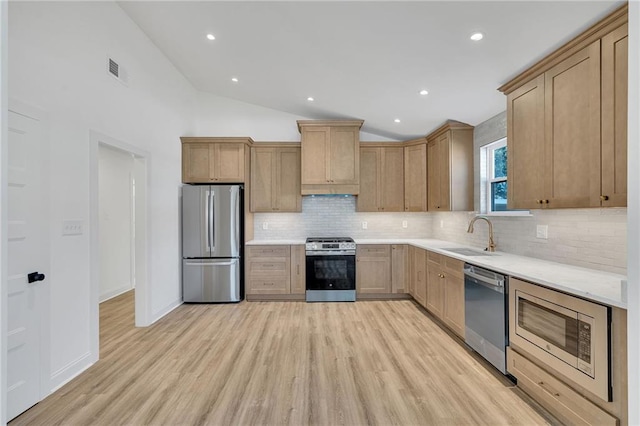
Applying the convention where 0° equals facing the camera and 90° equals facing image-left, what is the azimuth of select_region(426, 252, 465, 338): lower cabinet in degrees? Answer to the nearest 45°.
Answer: approximately 45°

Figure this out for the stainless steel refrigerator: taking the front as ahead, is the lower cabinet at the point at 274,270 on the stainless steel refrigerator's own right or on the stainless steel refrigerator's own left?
on the stainless steel refrigerator's own left

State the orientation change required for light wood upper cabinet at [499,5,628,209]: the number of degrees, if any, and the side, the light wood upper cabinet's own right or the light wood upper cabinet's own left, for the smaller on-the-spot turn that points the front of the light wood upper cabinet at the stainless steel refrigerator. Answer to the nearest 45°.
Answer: approximately 45° to the light wood upper cabinet's own right

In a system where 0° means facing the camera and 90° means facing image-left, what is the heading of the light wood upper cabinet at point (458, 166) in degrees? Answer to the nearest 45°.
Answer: approximately 45°

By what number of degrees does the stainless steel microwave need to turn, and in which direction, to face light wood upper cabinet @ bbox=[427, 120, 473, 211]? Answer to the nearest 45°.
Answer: approximately 90° to its right

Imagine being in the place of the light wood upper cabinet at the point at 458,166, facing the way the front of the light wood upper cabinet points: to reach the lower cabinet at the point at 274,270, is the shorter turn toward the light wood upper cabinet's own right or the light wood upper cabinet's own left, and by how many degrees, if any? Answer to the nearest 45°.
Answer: approximately 45° to the light wood upper cabinet's own right

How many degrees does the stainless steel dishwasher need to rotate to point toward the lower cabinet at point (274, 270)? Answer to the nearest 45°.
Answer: approximately 45° to its right

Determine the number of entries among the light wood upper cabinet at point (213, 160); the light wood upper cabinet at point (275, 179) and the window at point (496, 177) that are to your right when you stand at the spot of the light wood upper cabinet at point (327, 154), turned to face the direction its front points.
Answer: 2

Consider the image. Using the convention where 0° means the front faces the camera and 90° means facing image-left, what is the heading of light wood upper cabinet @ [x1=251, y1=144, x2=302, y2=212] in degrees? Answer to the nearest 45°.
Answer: approximately 0°

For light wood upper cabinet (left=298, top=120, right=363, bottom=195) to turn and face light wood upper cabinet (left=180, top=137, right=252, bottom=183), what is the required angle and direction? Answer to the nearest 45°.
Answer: approximately 90° to its right

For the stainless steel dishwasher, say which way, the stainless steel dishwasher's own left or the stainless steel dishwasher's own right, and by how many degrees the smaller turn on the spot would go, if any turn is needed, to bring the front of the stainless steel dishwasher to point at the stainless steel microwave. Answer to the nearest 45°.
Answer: approximately 90° to the stainless steel dishwasher's own left

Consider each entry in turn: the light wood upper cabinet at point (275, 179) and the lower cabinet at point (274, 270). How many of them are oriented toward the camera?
2
